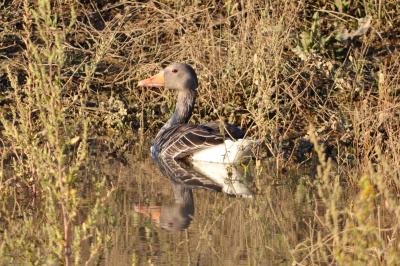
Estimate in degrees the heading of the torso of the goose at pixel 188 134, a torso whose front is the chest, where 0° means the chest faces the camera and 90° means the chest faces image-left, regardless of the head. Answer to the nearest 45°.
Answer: approximately 90°
